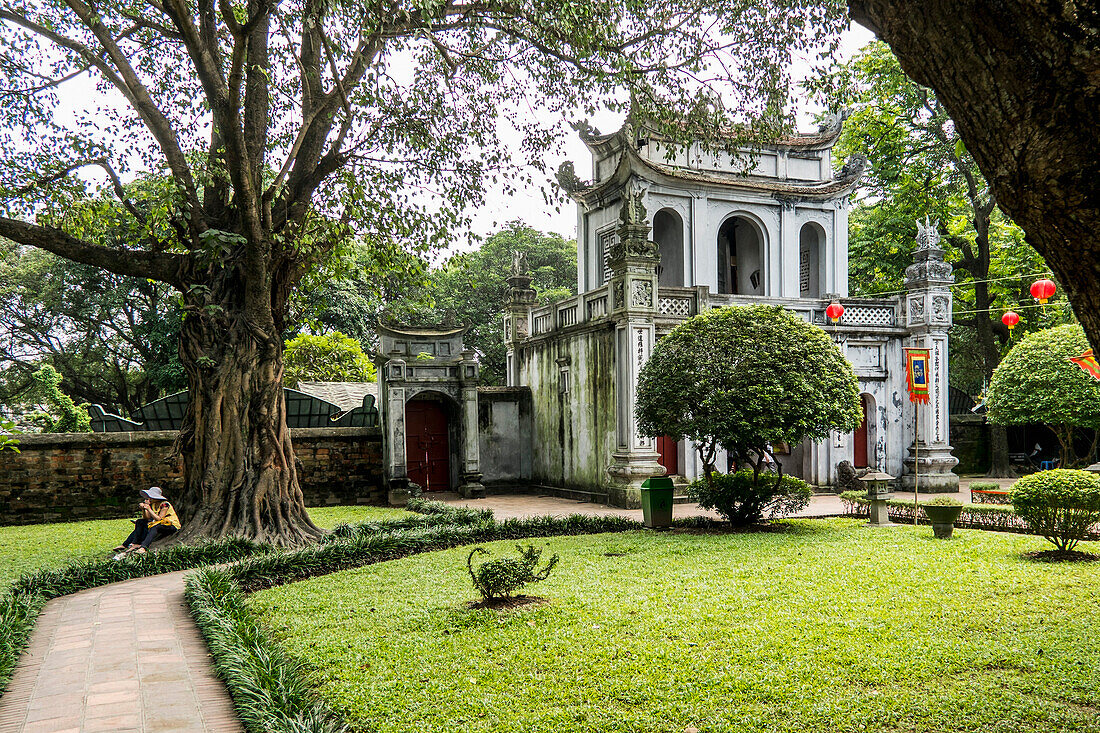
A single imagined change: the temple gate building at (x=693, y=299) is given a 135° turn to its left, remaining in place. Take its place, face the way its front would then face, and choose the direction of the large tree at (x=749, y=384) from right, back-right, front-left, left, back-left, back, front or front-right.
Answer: back

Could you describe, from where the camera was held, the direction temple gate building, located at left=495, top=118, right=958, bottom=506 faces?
facing the viewer and to the right of the viewer

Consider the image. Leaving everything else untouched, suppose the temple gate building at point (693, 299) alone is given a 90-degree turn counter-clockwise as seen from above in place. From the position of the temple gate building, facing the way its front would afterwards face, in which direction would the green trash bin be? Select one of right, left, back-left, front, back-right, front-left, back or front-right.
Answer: back-right

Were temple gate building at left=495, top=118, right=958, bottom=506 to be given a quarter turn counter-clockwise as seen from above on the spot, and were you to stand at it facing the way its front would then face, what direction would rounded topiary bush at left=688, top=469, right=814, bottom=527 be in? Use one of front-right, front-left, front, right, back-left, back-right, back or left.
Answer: back-right

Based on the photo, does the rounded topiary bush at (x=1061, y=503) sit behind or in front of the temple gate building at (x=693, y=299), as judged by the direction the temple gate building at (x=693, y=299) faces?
in front

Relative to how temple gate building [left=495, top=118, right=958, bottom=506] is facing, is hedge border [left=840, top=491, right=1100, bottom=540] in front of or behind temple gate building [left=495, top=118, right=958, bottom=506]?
in front

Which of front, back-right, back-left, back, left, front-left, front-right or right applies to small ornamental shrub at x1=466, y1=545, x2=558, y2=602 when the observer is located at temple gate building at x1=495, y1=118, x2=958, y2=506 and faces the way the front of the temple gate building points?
front-right

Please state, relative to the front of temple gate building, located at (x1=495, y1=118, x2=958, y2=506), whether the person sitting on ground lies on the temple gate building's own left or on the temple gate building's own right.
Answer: on the temple gate building's own right

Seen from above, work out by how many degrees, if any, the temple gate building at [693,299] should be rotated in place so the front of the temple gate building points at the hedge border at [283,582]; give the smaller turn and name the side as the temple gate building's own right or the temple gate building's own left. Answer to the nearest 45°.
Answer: approximately 45° to the temple gate building's own right

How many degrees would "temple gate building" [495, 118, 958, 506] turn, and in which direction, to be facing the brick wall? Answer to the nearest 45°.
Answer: approximately 90° to its right
